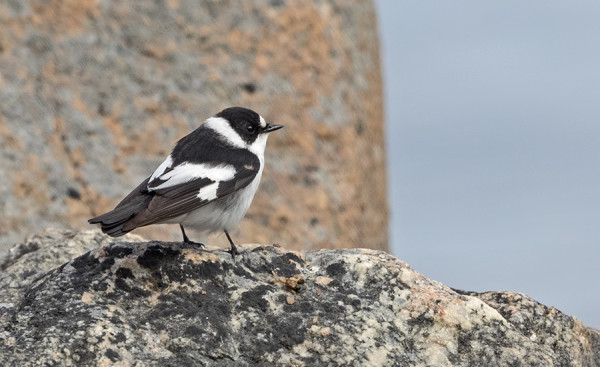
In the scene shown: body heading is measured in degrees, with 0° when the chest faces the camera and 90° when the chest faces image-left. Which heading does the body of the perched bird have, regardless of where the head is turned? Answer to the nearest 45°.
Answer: approximately 270°
